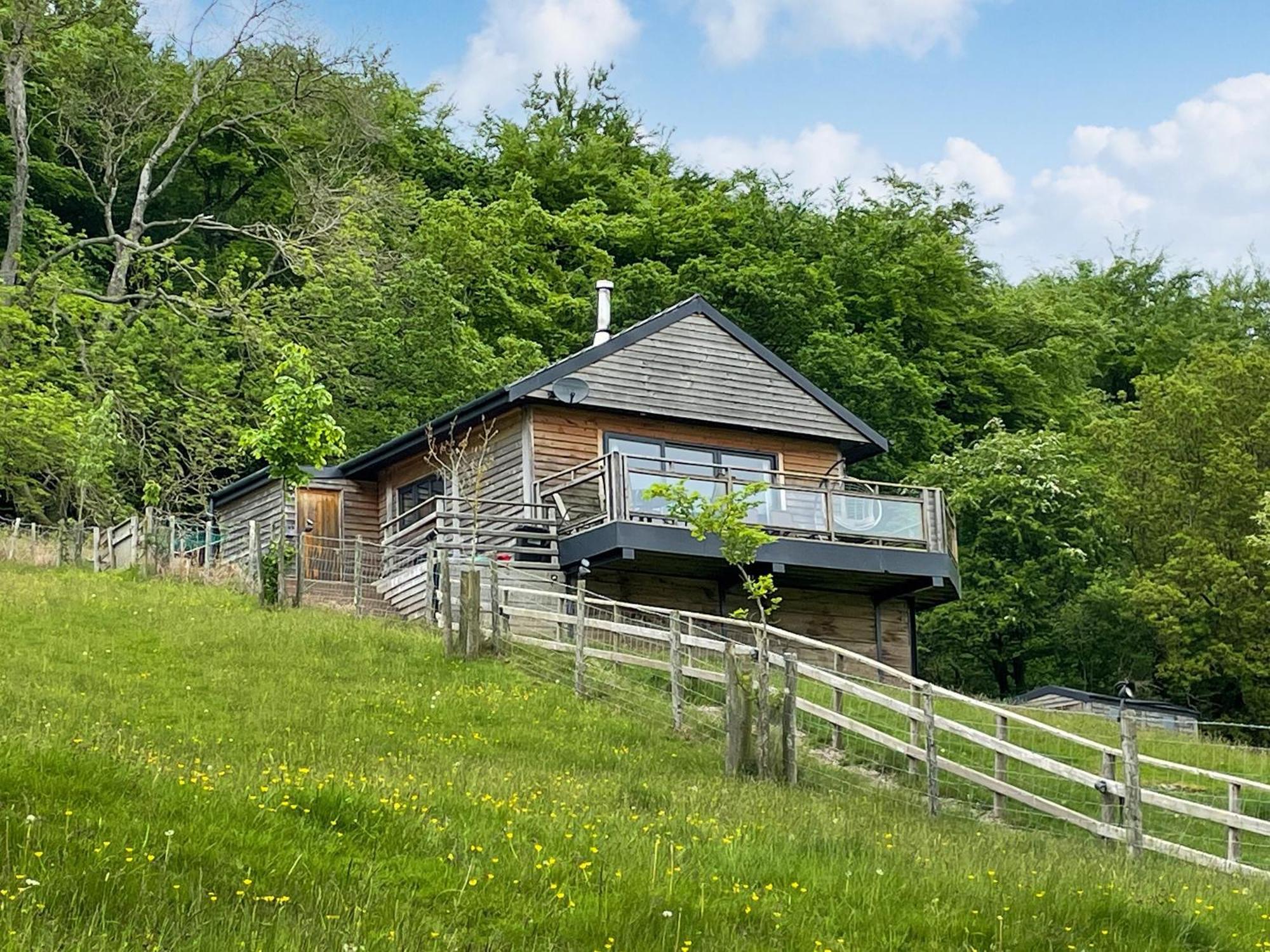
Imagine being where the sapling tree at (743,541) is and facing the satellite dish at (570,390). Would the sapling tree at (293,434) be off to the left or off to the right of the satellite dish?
left

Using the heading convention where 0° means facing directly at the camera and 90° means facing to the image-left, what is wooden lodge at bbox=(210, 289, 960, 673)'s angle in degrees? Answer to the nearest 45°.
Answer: approximately 315°

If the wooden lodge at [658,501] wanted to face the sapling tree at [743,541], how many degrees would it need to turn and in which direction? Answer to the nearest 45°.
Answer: approximately 45° to its right

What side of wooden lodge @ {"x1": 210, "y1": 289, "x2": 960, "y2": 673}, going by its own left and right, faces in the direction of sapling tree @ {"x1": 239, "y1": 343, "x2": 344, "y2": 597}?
right
